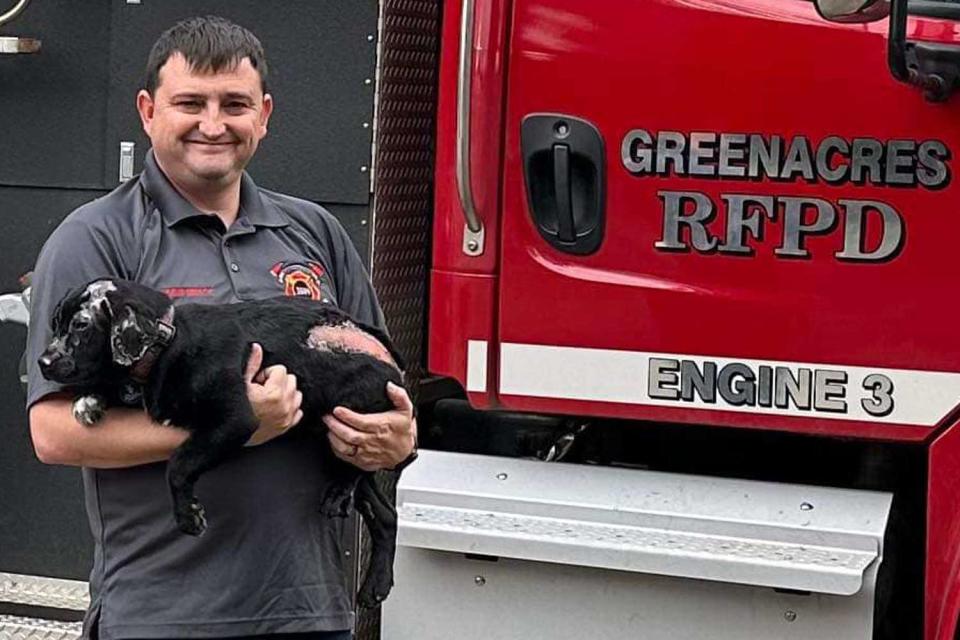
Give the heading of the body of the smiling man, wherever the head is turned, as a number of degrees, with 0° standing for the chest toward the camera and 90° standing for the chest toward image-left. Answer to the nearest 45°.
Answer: approximately 0°

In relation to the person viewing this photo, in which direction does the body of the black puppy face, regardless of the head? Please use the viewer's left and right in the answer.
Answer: facing to the left of the viewer
